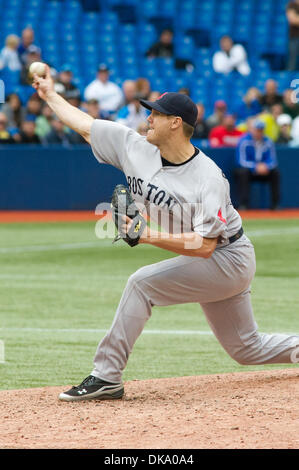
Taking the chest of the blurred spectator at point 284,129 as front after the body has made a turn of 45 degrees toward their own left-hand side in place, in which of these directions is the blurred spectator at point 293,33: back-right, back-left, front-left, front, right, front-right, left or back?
back-left

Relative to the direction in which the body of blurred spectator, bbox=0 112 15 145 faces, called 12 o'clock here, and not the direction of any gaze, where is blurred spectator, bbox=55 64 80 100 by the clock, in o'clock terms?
blurred spectator, bbox=55 64 80 100 is roughly at 8 o'clock from blurred spectator, bbox=0 112 15 145.

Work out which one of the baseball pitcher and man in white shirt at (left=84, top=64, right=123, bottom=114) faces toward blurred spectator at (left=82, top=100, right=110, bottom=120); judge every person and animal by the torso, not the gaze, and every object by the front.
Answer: the man in white shirt

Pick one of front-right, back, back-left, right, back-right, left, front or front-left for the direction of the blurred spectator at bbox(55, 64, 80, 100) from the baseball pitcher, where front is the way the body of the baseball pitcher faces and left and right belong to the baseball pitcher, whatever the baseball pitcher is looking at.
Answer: back-right

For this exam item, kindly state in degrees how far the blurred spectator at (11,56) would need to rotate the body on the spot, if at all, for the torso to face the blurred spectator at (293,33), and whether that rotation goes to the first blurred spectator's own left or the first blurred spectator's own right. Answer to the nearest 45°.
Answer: approximately 135° to the first blurred spectator's own left

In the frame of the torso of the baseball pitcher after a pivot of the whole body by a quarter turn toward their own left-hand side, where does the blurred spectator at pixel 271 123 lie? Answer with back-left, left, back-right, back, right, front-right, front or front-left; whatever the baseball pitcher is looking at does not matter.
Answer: back-left

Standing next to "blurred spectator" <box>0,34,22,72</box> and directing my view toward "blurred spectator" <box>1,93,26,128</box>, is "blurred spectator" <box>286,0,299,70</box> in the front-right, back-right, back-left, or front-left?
back-left

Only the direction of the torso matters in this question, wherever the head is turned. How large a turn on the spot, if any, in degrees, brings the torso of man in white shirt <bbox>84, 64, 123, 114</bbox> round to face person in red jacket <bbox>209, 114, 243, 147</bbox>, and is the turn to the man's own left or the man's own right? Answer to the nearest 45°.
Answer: approximately 90° to the man's own left

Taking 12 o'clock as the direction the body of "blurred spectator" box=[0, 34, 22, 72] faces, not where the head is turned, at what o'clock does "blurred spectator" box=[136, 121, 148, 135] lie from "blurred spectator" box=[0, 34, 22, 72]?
"blurred spectator" box=[136, 121, 148, 135] is roughly at 11 o'clock from "blurred spectator" box=[0, 34, 22, 72].

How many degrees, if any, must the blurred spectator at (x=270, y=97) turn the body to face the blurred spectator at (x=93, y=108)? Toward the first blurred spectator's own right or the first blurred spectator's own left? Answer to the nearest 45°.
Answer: approximately 45° to the first blurred spectator's own right
